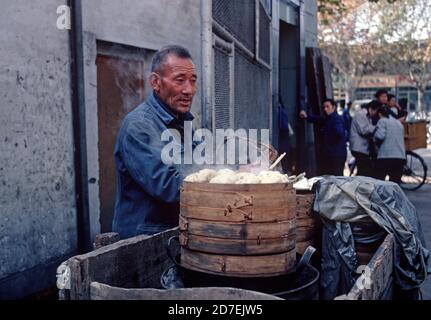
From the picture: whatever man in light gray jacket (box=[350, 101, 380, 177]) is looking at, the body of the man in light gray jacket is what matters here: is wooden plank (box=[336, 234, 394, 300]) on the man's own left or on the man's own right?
on the man's own right

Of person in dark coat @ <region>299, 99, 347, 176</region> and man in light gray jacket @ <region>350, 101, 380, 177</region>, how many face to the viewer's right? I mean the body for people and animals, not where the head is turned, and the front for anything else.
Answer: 1

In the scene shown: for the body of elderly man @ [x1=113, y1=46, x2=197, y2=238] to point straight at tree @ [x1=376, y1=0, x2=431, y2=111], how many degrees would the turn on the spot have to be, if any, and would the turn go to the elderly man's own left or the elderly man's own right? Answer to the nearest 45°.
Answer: approximately 90° to the elderly man's own left

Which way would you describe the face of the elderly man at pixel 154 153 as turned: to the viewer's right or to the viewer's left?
to the viewer's right

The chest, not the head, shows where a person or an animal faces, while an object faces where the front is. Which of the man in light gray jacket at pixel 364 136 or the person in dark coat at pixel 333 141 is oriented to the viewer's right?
the man in light gray jacket

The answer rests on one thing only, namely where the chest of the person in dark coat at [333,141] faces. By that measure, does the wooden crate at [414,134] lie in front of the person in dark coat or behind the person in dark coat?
behind

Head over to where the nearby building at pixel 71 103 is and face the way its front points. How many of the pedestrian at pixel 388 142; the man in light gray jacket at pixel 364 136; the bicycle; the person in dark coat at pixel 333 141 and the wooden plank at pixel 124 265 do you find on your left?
4

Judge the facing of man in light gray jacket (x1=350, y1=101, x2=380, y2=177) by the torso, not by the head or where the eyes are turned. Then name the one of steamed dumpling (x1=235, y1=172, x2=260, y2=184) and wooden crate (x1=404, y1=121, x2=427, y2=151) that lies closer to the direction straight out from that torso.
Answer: the wooden crate

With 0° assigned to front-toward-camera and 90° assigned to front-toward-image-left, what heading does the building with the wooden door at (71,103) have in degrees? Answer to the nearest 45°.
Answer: approximately 315°

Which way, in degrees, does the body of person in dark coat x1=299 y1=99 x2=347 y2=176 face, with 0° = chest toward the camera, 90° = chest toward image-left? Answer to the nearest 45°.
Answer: approximately 45°

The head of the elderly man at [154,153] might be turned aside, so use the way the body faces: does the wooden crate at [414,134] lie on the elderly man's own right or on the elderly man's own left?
on the elderly man's own left

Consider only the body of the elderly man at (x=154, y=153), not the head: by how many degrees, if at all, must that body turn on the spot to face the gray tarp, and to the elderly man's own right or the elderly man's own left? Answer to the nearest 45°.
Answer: approximately 45° to the elderly man's own left
